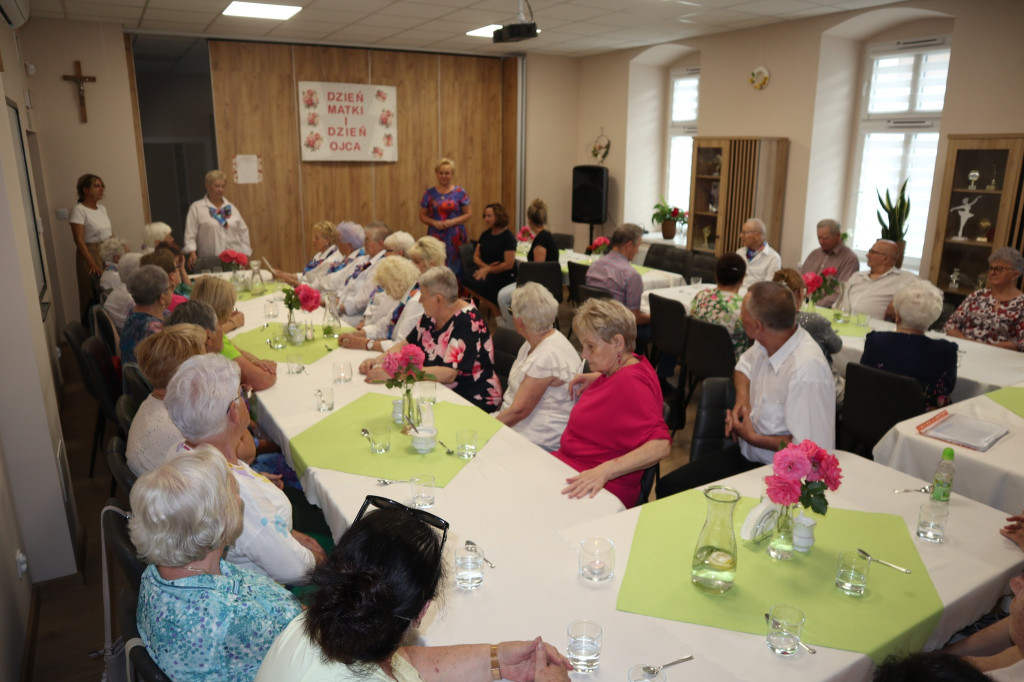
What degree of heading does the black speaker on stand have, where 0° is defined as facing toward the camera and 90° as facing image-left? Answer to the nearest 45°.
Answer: approximately 0°

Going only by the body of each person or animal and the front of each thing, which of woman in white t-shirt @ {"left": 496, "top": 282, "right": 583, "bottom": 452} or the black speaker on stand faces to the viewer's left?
the woman in white t-shirt

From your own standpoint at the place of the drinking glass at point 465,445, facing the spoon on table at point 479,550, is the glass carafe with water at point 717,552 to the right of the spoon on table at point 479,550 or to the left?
left

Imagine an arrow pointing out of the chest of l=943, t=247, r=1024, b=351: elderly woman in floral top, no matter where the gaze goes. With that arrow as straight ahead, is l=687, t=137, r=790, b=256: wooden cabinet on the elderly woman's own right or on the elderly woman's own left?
on the elderly woman's own right

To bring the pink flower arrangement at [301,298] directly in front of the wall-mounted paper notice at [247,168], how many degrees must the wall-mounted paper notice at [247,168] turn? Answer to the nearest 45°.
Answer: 0° — it already faces it

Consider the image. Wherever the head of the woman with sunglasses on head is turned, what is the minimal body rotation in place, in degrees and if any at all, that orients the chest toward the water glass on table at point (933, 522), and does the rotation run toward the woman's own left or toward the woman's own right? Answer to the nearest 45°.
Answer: approximately 45° to the woman's own right

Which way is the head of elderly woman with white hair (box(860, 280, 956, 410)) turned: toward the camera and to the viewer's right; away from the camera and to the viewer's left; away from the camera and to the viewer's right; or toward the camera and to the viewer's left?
away from the camera and to the viewer's left

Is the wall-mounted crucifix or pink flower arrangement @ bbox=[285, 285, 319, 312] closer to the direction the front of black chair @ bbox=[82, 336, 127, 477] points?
the pink flower arrangement

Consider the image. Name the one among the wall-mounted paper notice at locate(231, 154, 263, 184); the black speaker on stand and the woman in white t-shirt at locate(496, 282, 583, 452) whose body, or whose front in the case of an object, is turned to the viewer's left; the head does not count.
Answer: the woman in white t-shirt

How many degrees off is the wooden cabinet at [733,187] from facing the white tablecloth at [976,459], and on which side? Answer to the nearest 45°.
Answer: approximately 45° to its left
